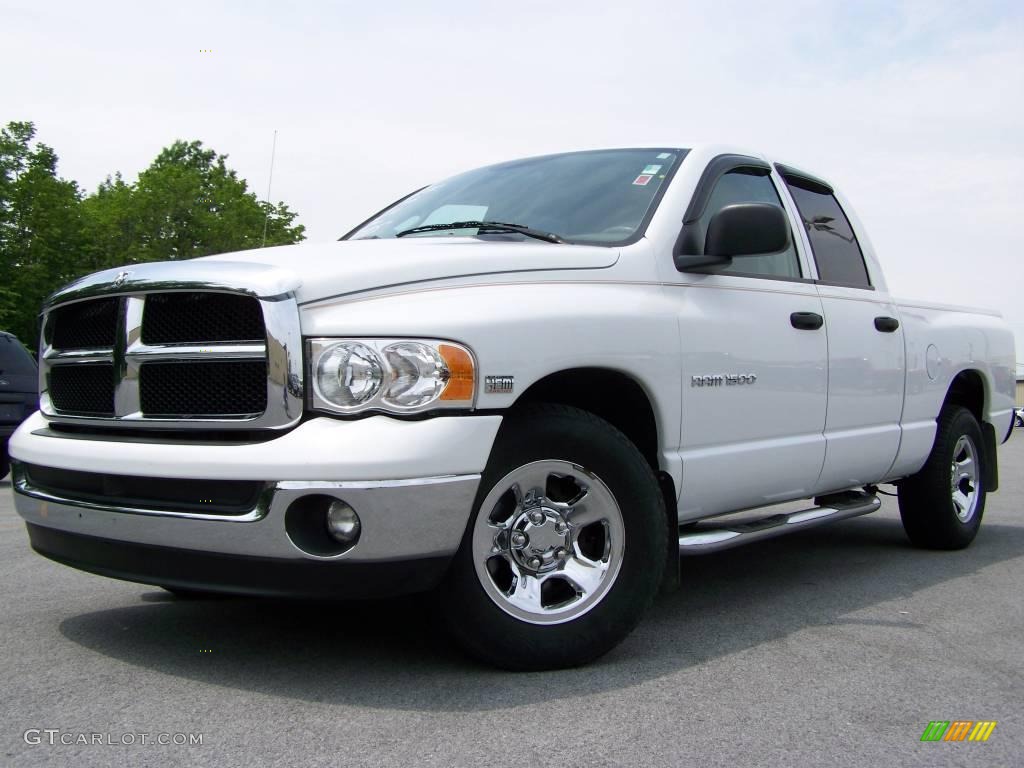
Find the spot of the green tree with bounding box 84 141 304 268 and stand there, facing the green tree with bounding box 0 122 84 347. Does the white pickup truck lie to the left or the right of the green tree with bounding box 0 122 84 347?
left

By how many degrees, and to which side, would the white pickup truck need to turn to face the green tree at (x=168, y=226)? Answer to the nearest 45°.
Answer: approximately 135° to its right

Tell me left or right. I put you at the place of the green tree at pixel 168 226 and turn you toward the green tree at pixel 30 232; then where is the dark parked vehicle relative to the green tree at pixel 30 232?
left

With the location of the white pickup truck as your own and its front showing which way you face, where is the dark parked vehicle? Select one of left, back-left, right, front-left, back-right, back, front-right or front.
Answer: right

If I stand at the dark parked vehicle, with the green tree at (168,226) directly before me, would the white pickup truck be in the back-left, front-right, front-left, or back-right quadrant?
back-right

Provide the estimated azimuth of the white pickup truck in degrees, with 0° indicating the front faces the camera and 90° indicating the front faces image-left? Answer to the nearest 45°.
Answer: approximately 45°

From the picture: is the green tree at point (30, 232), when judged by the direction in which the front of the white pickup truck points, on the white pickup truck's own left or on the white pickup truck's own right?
on the white pickup truck's own right
